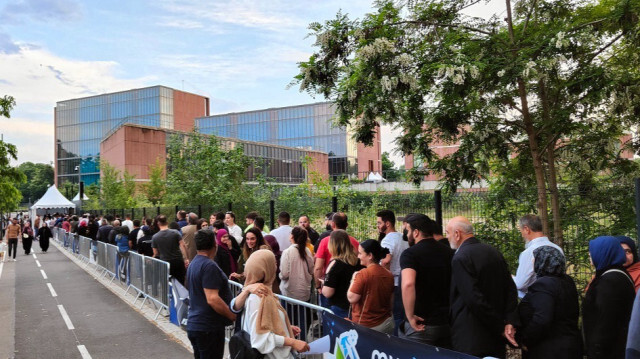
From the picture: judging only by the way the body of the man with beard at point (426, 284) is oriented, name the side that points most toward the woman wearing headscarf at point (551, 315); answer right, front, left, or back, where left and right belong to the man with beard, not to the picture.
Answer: back

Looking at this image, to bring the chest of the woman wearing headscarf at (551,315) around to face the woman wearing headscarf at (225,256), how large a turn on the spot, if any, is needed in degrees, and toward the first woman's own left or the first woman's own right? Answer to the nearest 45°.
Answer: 0° — they already face them

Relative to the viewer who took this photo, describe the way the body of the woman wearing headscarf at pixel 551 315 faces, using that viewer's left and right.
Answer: facing away from the viewer and to the left of the viewer

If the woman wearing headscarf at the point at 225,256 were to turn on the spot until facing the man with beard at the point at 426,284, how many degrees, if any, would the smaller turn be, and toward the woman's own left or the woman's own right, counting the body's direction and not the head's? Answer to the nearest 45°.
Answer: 0° — they already face them

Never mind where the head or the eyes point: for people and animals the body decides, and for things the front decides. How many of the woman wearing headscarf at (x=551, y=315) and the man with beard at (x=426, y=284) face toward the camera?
0

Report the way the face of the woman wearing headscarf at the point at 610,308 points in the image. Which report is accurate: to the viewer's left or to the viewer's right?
to the viewer's left

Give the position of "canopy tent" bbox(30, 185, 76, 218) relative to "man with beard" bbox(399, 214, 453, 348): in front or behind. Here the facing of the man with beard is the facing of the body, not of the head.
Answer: in front

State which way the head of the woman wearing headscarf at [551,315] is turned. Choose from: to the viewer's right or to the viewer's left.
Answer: to the viewer's left

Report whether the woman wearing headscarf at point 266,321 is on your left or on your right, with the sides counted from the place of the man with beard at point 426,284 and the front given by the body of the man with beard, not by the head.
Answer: on your left

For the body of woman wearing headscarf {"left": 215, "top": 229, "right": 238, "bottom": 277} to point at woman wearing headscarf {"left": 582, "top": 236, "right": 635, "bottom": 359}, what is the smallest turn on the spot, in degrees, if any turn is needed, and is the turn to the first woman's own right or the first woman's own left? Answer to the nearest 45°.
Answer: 0° — they already face them

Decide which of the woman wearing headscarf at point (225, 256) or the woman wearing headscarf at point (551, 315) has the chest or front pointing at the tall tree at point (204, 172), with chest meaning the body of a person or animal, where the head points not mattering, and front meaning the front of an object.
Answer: the woman wearing headscarf at point (551, 315)

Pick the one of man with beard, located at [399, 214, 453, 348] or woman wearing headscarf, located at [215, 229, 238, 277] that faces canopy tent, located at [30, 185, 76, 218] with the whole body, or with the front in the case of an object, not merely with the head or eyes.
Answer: the man with beard

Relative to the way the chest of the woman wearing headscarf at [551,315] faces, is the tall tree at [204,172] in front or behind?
in front

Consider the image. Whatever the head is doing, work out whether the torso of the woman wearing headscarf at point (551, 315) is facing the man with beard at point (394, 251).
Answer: yes

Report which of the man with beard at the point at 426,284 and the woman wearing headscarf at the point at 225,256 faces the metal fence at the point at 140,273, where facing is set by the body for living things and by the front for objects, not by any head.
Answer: the man with beard
